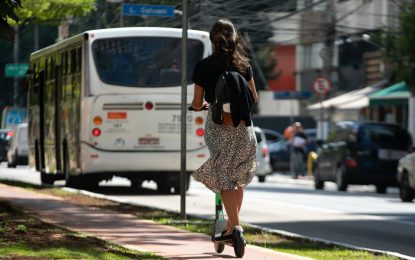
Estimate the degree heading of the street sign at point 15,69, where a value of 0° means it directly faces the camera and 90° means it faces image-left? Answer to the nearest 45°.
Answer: approximately 0°

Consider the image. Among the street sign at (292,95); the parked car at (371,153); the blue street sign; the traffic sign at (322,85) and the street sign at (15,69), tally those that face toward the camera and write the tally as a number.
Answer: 4

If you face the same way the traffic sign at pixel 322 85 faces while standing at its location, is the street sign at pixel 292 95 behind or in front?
behind

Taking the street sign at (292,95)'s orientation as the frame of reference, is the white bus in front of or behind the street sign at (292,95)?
in front

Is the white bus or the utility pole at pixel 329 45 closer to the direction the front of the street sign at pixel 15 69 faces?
the white bus

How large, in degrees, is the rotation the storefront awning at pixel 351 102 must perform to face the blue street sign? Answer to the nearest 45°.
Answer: approximately 45° to its left

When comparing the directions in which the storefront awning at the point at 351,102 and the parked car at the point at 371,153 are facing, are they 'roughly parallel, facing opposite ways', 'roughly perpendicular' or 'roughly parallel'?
roughly perpendicular

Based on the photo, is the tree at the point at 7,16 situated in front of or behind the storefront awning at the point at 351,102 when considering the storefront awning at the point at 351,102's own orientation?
in front

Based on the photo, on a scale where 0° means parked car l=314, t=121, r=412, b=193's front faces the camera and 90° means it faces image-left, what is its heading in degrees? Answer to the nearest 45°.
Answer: approximately 135°

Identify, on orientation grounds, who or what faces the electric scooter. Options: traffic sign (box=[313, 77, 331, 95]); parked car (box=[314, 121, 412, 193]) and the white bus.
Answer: the traffic sign
